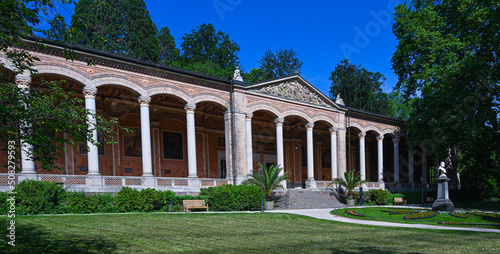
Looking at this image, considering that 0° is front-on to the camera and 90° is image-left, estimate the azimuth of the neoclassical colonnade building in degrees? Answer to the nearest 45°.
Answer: approximately 315°

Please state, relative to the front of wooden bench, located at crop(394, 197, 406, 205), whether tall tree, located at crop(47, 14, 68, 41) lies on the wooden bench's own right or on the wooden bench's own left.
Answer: on the wooden bench's own right

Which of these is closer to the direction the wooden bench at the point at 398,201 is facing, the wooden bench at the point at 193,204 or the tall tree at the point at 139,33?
the wooden bench

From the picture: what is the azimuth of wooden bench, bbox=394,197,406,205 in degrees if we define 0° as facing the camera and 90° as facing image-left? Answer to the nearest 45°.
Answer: approximately 315°

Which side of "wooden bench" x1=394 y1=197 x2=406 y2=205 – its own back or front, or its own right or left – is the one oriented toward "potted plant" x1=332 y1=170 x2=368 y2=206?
right

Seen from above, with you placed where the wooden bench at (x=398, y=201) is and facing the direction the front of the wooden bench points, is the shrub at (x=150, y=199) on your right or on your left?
on your right
